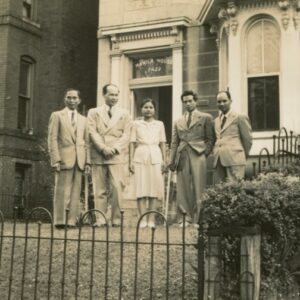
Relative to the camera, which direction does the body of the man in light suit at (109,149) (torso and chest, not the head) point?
toward the camera

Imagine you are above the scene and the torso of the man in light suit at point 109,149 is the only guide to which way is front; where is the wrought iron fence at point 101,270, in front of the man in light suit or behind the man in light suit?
in front

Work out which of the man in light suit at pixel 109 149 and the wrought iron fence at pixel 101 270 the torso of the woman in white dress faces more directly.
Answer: the wrought iron fence

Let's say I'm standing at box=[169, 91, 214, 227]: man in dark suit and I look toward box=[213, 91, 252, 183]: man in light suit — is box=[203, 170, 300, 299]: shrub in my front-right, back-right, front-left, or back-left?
front-right

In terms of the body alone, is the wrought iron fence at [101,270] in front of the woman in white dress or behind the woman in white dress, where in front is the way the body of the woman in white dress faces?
in front

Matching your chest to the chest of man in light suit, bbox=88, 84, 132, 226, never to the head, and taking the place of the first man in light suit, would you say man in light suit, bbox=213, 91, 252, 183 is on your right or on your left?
on your left

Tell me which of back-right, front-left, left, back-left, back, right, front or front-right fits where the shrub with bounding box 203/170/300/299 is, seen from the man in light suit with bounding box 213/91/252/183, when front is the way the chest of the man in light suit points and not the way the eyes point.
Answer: front-left

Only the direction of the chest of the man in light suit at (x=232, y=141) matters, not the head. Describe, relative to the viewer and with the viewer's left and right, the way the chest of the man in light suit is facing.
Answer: facing the viewer and to the left of the viewer

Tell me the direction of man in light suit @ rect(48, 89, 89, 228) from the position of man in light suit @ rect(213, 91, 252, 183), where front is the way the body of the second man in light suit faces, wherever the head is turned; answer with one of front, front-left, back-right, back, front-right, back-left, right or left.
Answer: front-right

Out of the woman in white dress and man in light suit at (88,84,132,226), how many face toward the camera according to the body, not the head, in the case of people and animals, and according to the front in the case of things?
2

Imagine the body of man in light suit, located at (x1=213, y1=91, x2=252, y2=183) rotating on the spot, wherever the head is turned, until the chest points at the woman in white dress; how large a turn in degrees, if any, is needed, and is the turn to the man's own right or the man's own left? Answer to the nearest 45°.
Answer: approximately 45° to the man's own right

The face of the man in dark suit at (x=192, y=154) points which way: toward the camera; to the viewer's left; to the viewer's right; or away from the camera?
toward the camera

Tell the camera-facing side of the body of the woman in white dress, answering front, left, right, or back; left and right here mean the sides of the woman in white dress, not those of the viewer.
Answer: front

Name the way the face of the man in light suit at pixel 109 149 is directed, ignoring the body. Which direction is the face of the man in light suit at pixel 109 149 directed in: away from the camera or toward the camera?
toward the camera
